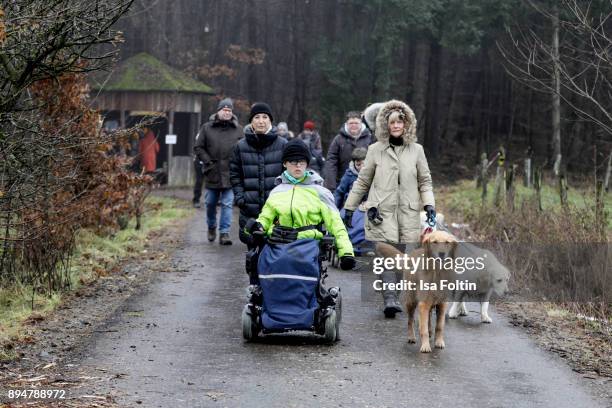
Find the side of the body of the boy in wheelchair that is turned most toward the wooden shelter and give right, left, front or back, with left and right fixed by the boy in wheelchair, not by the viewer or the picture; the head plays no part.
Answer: back

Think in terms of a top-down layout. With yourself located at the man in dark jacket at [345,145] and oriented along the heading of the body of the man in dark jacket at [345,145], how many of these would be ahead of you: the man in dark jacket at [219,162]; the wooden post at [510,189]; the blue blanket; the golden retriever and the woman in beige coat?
3

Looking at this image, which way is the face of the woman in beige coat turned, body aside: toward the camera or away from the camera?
toward the camera

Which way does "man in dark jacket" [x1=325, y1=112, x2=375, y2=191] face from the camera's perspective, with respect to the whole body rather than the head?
toward the camera

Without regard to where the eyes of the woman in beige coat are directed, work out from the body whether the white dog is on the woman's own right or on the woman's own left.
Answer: on the woman's own left

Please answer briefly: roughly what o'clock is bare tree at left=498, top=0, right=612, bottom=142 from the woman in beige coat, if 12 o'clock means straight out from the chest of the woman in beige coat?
The bare tree is roughly at 7 o'clock from the woman in beige coat.

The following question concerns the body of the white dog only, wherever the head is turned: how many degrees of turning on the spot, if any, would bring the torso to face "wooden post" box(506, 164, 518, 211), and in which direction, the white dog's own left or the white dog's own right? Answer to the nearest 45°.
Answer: approximately 135° to the white dog's own left

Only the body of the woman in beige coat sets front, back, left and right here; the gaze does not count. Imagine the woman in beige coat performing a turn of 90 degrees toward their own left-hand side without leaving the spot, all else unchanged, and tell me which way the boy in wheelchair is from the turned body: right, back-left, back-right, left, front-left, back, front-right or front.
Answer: back-right

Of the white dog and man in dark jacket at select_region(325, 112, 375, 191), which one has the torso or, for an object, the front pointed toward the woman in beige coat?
the man in dark jacket

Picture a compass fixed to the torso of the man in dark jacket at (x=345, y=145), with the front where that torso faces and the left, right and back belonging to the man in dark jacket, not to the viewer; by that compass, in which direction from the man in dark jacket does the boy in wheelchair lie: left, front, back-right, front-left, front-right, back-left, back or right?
front

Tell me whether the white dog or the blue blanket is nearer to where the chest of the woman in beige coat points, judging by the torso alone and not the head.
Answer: the blue blanket

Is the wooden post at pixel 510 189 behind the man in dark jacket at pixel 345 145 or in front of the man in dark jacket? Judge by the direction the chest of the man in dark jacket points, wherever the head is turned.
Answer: behind

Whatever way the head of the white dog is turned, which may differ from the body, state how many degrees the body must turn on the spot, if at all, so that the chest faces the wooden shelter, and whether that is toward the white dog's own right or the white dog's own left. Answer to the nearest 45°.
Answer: approximately 180°

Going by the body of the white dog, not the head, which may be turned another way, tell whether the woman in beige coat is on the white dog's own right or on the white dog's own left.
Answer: on the white dog's own right
